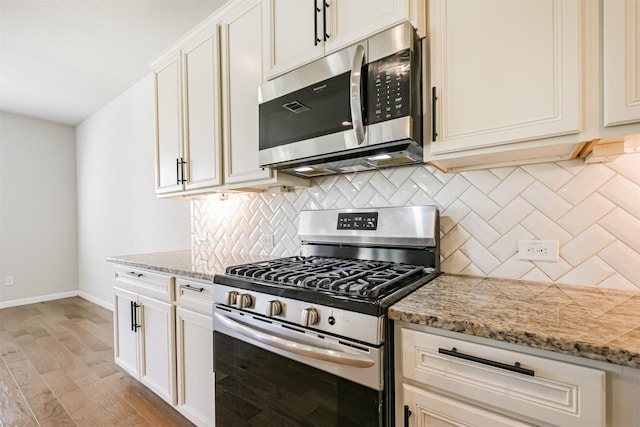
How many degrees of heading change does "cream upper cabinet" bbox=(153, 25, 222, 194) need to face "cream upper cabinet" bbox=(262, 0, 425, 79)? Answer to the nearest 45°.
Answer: approximately 90° to its left

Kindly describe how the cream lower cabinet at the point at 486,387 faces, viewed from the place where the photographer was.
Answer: facing the viewer and to the left of the viewer

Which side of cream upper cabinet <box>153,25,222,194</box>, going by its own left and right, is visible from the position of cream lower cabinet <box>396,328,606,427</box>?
left

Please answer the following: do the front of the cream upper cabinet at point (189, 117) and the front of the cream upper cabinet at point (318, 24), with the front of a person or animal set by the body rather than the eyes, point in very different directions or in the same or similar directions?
same or similar directions

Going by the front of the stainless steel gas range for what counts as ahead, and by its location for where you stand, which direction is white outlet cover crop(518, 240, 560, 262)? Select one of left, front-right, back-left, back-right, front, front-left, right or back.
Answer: back-left

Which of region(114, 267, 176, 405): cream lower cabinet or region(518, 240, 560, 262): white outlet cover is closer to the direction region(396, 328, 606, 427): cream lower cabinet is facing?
the cream lower cabinet

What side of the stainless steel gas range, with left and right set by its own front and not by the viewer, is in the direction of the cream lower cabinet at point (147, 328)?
right

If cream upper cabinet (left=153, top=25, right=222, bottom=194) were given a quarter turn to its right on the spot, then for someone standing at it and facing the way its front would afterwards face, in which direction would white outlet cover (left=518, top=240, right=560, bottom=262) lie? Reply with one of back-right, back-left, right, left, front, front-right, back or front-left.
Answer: back

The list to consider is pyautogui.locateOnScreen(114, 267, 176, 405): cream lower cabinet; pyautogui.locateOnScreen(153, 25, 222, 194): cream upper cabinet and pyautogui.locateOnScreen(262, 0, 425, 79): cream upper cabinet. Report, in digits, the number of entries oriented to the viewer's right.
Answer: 0

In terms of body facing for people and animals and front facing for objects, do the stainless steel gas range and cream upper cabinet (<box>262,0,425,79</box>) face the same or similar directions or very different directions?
same or similar directions

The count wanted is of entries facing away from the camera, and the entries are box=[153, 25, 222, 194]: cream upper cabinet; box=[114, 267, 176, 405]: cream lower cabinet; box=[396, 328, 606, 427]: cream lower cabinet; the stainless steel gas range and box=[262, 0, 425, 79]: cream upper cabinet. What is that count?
0
